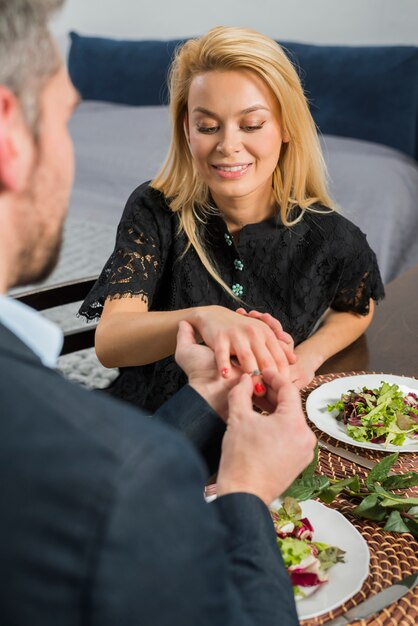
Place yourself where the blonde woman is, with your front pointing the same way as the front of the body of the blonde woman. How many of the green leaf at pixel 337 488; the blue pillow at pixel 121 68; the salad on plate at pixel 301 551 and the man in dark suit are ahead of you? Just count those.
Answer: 3

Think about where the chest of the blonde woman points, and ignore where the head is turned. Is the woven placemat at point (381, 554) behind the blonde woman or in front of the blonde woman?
in front

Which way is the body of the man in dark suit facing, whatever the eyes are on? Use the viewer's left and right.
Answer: facing away from the viewer and to the right of the viewer

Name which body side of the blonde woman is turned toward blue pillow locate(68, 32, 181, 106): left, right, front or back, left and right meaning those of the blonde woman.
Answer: back

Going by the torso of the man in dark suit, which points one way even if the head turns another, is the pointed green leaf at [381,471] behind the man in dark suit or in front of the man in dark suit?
in front

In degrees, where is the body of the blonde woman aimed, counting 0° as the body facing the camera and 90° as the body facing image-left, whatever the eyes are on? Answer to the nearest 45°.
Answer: approximately 0°

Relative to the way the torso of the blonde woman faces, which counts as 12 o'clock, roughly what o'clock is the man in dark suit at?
The man in dark suit is roughly at 12 o'clock from the blonde woman.

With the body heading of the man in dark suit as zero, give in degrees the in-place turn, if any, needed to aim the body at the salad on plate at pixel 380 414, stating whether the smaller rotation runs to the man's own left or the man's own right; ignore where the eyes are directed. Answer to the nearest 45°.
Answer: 0° — they already face it

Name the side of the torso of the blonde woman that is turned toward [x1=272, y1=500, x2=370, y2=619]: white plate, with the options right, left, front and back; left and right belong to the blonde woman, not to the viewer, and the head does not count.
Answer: front

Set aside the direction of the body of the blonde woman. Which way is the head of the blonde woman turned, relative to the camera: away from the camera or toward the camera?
toward the camera

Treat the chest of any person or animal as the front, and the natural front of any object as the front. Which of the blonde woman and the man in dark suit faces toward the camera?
the blonde woman

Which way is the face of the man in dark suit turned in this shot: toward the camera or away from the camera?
away from the camera

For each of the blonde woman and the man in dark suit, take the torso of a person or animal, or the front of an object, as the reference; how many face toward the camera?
1

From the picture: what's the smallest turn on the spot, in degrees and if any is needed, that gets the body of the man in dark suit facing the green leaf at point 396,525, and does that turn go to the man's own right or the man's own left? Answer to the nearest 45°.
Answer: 0° — they already face it
